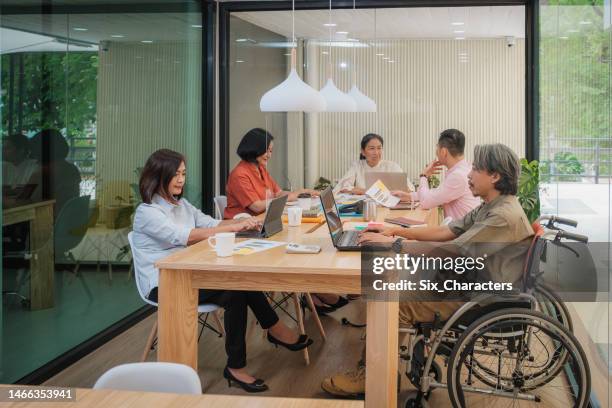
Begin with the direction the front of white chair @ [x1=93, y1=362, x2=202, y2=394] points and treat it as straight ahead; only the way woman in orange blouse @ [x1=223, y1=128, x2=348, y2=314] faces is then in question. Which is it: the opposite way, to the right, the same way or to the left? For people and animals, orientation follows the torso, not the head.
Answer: to the left

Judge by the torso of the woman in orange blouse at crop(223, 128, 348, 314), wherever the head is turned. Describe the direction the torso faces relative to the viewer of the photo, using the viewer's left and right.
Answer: facing to the right of the viewer

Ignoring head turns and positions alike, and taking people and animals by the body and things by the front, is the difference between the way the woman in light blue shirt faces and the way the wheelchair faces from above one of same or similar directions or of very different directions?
very different directions

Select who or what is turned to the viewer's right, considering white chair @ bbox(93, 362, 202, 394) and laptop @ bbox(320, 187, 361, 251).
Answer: the laptop

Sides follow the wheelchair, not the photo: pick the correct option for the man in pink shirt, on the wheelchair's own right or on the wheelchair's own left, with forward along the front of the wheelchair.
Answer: on the wheelchair's own right

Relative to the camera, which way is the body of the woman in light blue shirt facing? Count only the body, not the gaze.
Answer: to the viewer's right

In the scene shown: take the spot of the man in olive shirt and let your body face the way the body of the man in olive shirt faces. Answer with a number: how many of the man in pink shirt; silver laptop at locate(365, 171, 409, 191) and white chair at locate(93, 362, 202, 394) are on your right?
2

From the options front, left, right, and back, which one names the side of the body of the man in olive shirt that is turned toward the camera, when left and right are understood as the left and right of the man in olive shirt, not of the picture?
left

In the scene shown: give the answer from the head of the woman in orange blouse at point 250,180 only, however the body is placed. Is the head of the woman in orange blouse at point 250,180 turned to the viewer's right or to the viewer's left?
to the viewer's right

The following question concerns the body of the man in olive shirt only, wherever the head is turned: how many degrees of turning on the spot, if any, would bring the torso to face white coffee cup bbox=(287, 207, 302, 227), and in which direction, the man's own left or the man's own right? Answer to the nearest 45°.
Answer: approximately 45° to the man's own right
